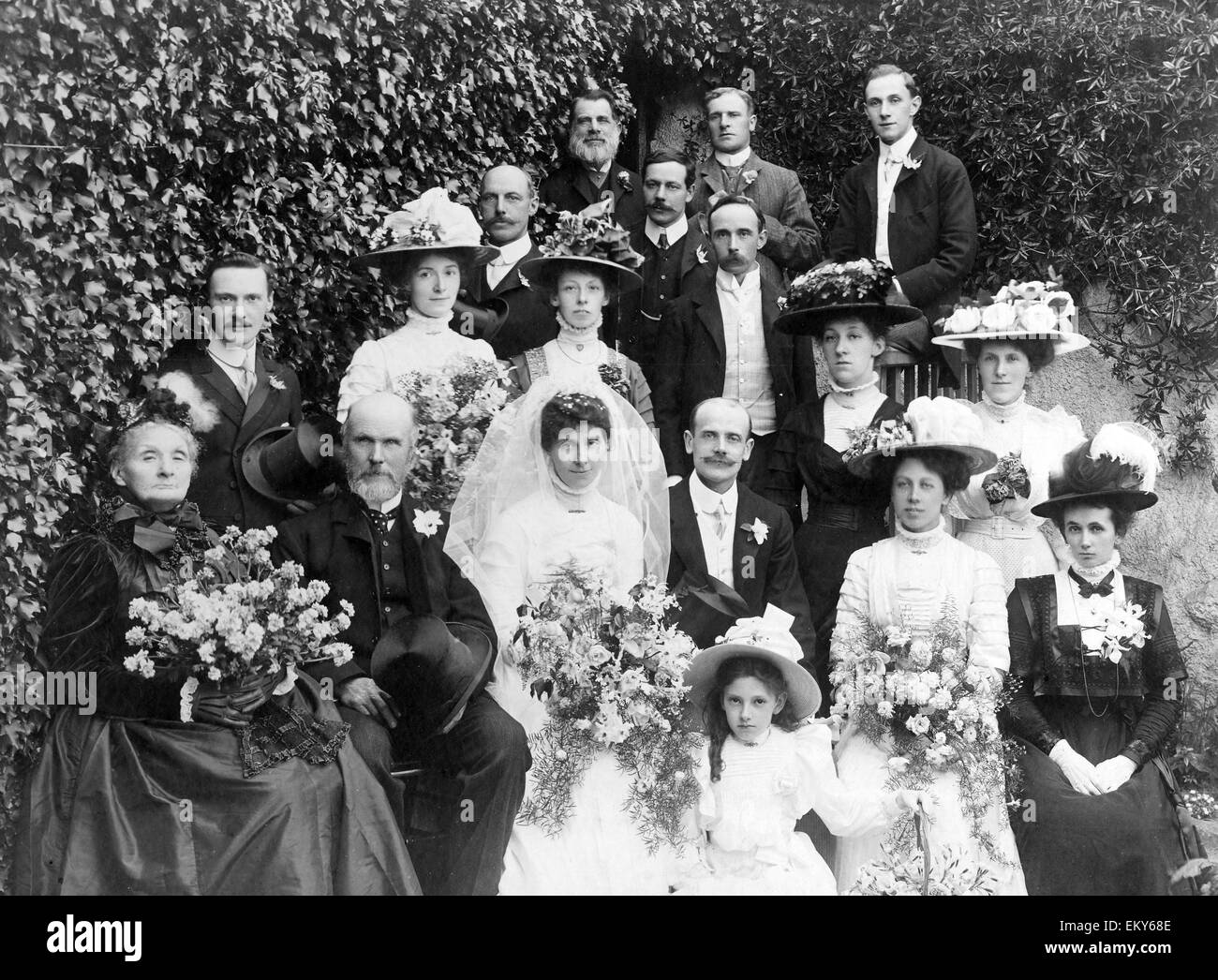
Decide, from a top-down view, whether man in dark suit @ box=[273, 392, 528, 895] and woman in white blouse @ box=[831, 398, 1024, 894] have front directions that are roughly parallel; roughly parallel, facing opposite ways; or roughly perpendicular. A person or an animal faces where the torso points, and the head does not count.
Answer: roughly parallel

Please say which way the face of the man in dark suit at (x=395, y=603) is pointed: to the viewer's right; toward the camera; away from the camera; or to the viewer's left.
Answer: toward the camera

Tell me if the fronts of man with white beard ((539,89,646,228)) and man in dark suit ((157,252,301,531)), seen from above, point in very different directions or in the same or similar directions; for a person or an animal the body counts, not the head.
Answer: same or similar directions

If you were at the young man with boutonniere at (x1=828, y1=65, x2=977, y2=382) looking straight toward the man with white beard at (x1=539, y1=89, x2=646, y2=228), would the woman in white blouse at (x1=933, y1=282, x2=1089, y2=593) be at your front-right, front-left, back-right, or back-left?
back-left

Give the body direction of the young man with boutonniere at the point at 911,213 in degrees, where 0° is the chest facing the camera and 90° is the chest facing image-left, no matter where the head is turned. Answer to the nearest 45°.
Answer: approximately 45°

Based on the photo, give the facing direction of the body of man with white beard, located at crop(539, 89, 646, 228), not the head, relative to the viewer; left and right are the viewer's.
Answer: facing the viewer

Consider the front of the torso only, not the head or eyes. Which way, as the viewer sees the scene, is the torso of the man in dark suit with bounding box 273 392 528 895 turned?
toward the camera

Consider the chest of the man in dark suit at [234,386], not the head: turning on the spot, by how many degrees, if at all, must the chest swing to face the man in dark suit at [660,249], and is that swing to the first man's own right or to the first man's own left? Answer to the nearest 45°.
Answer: approximately 90° to the first man's own left

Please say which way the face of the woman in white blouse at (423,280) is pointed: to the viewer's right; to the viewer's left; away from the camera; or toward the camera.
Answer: toward the camera

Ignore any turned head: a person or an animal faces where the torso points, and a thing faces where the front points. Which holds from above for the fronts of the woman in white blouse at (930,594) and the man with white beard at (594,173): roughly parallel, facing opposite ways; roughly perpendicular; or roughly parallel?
roughly parallel

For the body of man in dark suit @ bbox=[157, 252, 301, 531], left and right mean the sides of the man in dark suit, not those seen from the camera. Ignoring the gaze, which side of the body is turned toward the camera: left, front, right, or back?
front

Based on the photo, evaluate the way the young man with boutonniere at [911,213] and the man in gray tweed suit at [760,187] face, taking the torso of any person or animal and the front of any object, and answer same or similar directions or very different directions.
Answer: same or similar directions

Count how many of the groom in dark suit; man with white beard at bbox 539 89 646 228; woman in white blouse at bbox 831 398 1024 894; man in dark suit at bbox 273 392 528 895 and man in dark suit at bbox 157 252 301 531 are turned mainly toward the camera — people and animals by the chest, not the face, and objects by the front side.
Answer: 5

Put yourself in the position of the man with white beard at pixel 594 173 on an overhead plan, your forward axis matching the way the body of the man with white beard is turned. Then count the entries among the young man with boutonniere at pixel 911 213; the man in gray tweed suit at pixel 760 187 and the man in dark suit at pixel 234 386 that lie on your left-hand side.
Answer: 2

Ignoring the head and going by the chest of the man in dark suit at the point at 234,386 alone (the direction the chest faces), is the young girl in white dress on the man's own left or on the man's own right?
on the man's own left

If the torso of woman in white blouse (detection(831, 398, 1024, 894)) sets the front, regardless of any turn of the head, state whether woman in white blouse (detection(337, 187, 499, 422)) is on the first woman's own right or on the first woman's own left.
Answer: on the first woman's own right
